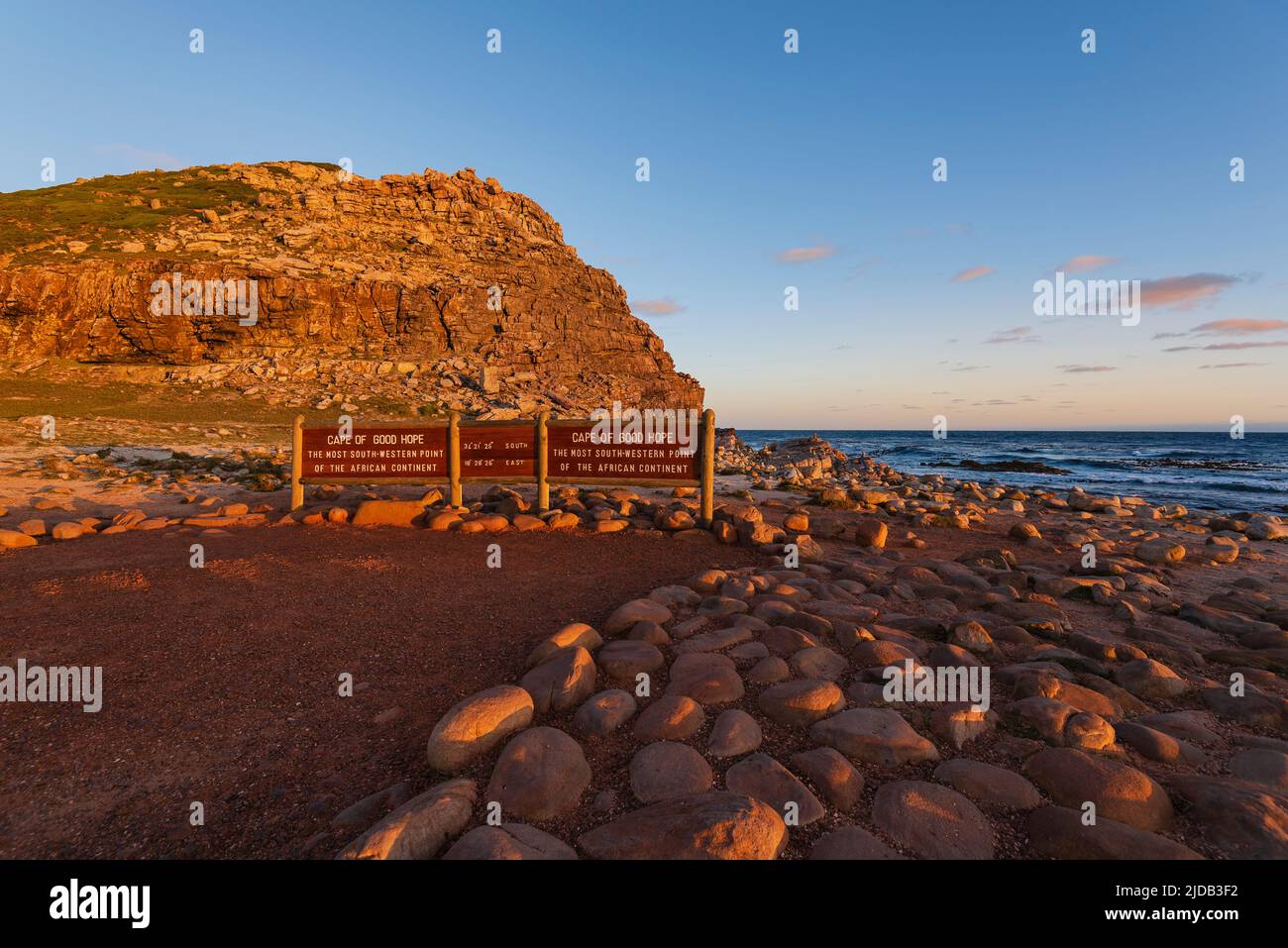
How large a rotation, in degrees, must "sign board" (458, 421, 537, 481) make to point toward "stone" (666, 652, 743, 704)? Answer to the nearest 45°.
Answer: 0° — it already faces it

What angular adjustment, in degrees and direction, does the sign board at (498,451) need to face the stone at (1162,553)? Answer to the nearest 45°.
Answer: approximately 45° to its left

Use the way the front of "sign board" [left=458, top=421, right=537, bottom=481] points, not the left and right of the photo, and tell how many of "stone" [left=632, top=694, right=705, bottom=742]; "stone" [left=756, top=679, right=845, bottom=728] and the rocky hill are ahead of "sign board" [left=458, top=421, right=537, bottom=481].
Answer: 2

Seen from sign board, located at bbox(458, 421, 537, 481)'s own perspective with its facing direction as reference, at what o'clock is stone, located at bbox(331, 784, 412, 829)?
The stone is roughly at 12 o'clock from the sign board.

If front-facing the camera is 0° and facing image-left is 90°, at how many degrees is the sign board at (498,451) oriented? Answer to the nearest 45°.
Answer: approximately 0°

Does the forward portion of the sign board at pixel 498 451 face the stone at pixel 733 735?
yes

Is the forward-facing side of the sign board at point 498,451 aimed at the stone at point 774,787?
yes
